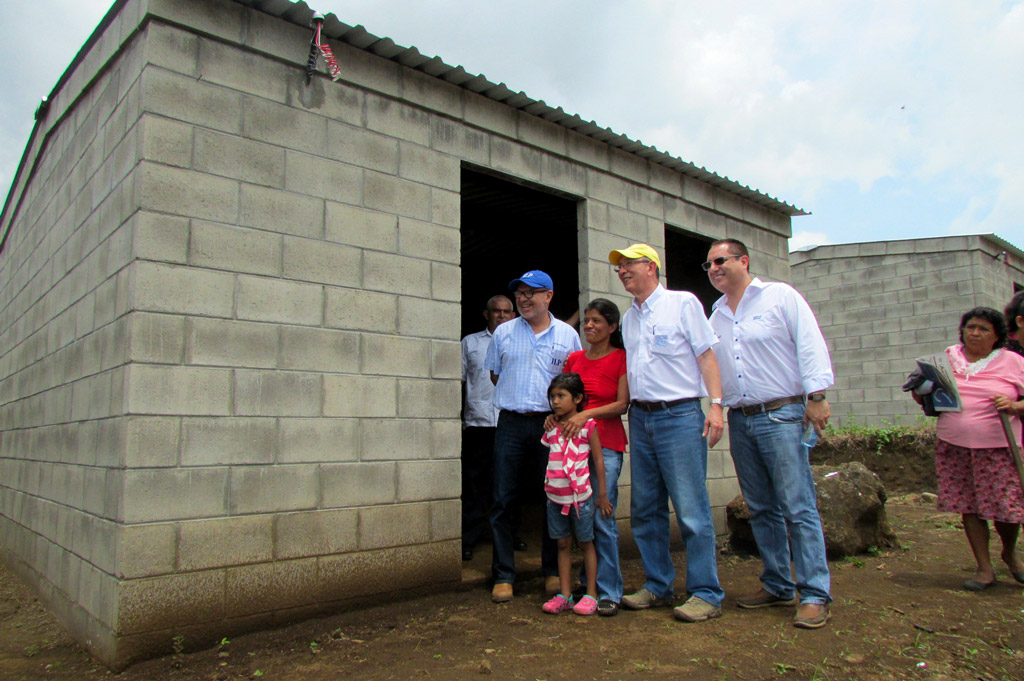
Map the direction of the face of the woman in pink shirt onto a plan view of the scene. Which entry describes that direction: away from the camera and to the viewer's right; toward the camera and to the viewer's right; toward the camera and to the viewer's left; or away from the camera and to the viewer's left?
toward the camera and to the viewer's left

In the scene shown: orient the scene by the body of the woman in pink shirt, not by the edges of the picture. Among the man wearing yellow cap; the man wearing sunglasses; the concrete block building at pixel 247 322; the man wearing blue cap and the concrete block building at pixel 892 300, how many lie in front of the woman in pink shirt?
4

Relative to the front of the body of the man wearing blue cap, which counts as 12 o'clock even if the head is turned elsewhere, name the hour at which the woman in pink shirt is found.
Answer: The woman in pink shirt is roughly at 9 o'clock from the man wearing blue cap.

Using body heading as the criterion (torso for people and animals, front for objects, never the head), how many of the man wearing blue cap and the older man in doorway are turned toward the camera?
2

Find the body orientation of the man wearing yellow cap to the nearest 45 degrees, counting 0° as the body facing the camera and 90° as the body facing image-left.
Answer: approximately 45°

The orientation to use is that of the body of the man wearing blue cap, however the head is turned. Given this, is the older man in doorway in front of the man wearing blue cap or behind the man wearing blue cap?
behind

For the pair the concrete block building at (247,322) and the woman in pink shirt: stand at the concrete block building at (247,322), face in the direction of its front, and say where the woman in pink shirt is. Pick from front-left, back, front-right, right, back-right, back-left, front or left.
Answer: front-left

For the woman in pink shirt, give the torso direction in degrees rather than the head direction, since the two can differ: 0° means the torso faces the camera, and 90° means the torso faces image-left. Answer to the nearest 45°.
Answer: approximately 45°

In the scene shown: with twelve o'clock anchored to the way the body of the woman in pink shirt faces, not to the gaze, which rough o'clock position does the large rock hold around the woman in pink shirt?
The large rock is roughly at 3 o'clock from the woman in pink shirt.

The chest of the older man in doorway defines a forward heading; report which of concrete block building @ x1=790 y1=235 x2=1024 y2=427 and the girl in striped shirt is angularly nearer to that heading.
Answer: the girl in striped shirt
